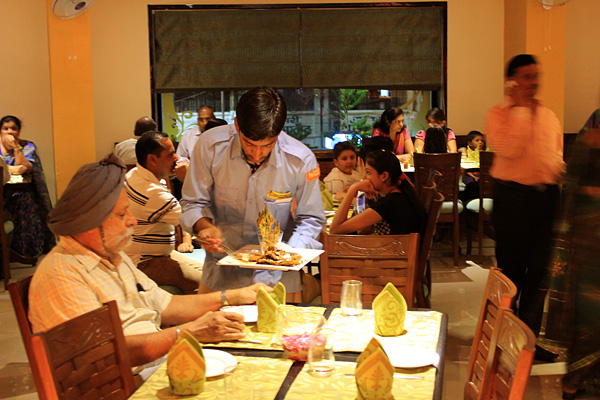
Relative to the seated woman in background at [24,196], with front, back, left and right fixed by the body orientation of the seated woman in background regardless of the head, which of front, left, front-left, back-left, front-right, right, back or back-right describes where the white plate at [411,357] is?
front-left

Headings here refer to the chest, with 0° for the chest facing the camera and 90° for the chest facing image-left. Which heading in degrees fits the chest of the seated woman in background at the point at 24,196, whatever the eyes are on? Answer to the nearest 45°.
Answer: approximately 45°

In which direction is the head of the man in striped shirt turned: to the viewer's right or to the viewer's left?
to the viewer's right

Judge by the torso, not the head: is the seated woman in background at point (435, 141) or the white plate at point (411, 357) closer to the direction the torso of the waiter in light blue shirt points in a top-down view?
the white plate

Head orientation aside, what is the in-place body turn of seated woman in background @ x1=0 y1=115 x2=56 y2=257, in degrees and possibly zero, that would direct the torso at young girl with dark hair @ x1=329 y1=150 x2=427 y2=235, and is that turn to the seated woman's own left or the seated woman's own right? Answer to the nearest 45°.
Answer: approximately 90° to the seated woman's own left

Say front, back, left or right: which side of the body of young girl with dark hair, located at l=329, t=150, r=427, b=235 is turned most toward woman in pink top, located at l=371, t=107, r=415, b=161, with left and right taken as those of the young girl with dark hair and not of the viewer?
right

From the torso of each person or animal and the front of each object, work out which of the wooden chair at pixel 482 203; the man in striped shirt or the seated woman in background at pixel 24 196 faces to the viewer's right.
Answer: the man in striped shirt

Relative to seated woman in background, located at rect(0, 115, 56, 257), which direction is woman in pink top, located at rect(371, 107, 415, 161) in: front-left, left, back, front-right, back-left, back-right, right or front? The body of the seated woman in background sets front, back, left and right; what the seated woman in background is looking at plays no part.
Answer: back-left

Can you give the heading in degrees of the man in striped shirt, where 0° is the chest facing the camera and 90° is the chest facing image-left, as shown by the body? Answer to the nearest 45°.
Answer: approximately 270°

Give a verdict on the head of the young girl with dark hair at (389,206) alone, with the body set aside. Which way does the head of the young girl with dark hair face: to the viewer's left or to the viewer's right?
to the viewer's left

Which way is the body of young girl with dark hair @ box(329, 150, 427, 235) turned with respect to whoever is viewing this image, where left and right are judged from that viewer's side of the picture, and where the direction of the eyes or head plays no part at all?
facing to the left of the viewer

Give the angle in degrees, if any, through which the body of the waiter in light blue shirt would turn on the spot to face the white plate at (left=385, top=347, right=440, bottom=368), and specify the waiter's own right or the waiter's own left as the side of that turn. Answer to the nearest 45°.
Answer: approximately 45° to the waiter's own left
